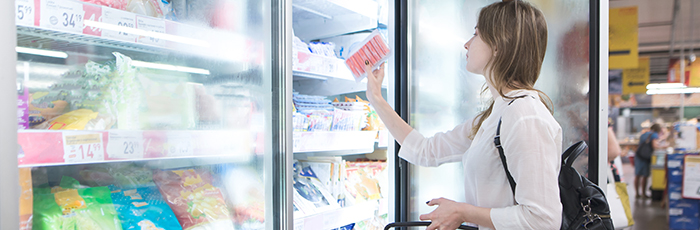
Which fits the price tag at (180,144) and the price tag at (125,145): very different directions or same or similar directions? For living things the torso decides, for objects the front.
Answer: same or similar directions

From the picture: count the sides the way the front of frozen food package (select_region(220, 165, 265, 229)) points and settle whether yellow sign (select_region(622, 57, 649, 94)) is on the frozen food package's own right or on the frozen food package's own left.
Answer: on the frozen food package's own left

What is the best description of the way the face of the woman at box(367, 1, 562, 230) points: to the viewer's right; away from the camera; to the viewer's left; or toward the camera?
to the viewer's left

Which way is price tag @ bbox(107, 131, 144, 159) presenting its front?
toward the camera

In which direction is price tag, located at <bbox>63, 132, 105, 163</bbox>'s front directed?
toward the camera

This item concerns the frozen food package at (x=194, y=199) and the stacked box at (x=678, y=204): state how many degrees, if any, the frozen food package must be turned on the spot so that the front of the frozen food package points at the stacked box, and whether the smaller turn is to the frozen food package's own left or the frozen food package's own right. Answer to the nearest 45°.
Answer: approximately 90° to the frozen food package's own left

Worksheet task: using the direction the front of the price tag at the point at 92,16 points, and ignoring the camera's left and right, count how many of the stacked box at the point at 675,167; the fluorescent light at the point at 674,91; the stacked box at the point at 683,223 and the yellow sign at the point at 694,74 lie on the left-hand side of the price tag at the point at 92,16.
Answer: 4

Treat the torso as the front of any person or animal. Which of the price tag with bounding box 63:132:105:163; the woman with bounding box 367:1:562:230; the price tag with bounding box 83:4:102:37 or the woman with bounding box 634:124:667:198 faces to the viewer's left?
the woman with bounding box 367:1:562:230
